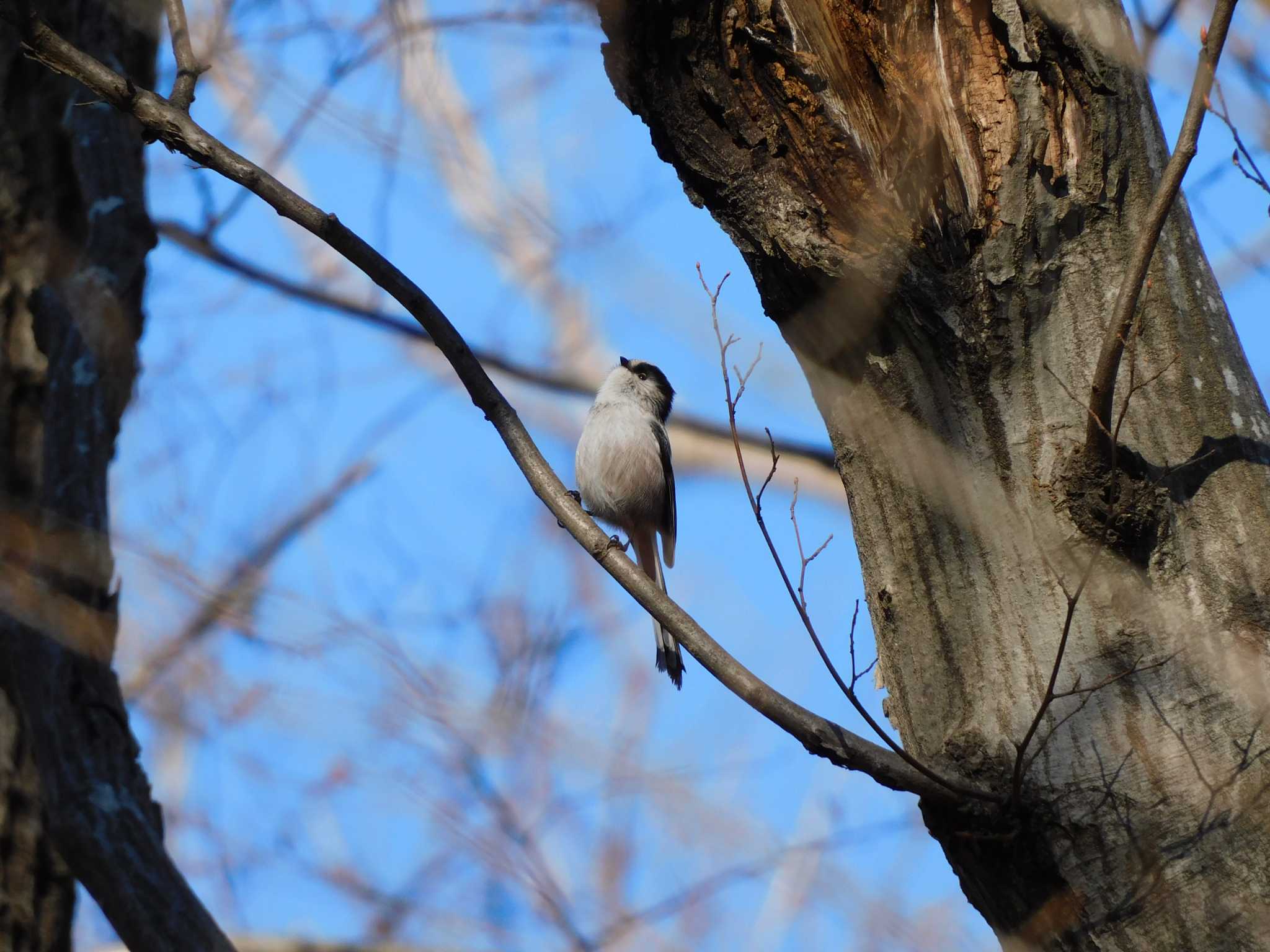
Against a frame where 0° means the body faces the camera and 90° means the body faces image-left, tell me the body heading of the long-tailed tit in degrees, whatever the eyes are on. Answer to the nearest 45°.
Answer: approximately 45°

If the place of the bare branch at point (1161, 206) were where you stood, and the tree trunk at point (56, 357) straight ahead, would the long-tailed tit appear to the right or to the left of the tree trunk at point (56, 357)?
right

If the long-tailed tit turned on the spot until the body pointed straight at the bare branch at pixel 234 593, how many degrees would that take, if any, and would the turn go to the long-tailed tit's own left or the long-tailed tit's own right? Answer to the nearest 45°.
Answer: approximately 90° to the long-tailed tit's own right
